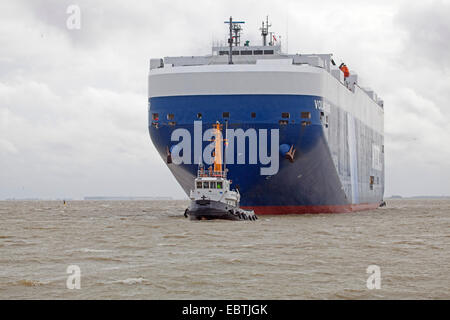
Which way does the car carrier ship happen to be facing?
toward the camera

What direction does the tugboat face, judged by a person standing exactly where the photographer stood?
facing the viewer and to the left of the viewer

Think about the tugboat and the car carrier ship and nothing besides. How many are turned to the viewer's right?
0
